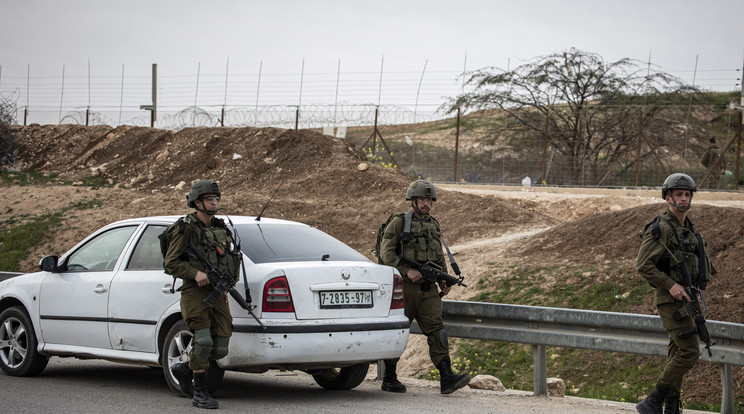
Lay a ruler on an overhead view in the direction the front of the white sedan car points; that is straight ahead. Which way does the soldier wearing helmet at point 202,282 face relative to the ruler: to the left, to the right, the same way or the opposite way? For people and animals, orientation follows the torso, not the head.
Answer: the opposite way

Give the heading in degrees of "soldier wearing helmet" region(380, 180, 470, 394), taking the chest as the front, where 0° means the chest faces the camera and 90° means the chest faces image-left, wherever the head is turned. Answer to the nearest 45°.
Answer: approximately 315°

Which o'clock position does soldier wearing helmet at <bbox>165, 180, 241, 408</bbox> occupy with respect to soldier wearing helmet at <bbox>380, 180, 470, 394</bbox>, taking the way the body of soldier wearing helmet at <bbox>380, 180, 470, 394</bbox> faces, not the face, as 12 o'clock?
soldier wearing helmet at <bbox>165, 180, 241, 408</bbox> is roughly at 3 o'clock from soldier wearing helmet at <bbox>380, 180, 470, 394</bbox>.

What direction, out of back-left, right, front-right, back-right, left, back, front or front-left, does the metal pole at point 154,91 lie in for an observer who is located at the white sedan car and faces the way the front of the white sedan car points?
front-right

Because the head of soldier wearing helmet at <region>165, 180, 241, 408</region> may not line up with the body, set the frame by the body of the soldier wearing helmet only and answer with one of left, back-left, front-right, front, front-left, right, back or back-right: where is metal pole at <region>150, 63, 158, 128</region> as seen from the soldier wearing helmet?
back-left

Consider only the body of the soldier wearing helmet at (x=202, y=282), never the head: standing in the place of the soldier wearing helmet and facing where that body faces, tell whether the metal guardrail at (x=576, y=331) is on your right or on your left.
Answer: on your left

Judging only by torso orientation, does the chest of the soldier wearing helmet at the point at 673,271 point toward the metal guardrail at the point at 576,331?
no

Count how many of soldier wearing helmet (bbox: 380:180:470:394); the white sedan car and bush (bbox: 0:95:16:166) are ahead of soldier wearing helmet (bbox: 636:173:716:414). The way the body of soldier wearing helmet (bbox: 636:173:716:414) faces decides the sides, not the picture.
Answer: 0

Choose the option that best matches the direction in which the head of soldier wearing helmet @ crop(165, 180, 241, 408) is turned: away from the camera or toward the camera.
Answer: toward the camera

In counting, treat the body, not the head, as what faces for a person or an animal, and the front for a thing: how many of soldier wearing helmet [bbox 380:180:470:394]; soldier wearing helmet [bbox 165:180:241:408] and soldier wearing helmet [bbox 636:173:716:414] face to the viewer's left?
0

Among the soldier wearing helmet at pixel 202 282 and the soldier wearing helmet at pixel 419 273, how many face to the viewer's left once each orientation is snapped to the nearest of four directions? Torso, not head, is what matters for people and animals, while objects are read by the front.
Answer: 0

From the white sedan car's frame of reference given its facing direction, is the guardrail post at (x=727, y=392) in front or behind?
behind

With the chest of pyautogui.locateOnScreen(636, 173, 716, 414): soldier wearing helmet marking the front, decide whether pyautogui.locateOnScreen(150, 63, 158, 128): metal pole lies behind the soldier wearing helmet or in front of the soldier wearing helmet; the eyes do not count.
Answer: behind

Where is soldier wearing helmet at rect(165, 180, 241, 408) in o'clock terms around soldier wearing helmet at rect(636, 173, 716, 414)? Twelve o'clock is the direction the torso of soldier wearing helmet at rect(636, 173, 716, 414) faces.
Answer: soldier wearing helmet at rect(165, 180, 241, 408) is roughly at 4 o'clock from soldier wearing helmet at rect(636, 173, 716, 414).

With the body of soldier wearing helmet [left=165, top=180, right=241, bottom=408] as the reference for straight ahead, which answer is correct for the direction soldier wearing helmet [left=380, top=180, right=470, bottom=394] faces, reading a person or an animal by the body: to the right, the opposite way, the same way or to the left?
the same way

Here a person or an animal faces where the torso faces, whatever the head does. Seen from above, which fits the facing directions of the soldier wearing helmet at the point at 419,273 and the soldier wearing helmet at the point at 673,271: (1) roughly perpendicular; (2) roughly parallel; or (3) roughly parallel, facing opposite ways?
roughly parallel

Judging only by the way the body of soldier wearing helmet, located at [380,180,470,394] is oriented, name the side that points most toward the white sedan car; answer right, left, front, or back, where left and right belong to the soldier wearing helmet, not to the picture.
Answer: right

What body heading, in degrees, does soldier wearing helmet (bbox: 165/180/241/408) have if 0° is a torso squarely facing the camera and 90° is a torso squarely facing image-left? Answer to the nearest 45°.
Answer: approximately 315°
